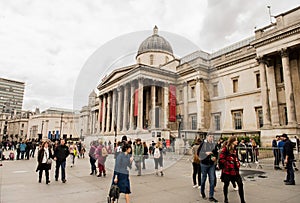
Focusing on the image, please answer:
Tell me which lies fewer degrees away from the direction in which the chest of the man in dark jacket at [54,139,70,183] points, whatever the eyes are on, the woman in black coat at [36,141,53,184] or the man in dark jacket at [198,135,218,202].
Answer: the man in dark jacket

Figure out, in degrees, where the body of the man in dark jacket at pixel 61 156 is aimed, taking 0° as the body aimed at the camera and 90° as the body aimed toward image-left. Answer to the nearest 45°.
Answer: approximately 0°

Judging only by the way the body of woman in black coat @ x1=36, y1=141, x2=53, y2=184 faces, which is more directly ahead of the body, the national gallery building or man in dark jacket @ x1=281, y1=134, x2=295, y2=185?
the man in dark jacket

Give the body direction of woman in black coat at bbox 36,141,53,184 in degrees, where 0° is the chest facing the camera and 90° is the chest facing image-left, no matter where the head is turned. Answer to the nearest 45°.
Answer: approximately 0°

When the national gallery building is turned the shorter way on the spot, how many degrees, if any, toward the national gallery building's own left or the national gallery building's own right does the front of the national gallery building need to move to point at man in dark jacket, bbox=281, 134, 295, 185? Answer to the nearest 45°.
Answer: approximately 45° to the national gallery building's own left

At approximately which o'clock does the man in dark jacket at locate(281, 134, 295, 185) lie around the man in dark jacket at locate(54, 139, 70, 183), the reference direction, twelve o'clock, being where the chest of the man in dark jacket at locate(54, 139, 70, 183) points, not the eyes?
the man in dark jacket at locate(281, 134, 295, 185) is roughly at 10 o'clock from the man in dark jacket at locate(54, 139, 70, 183).
